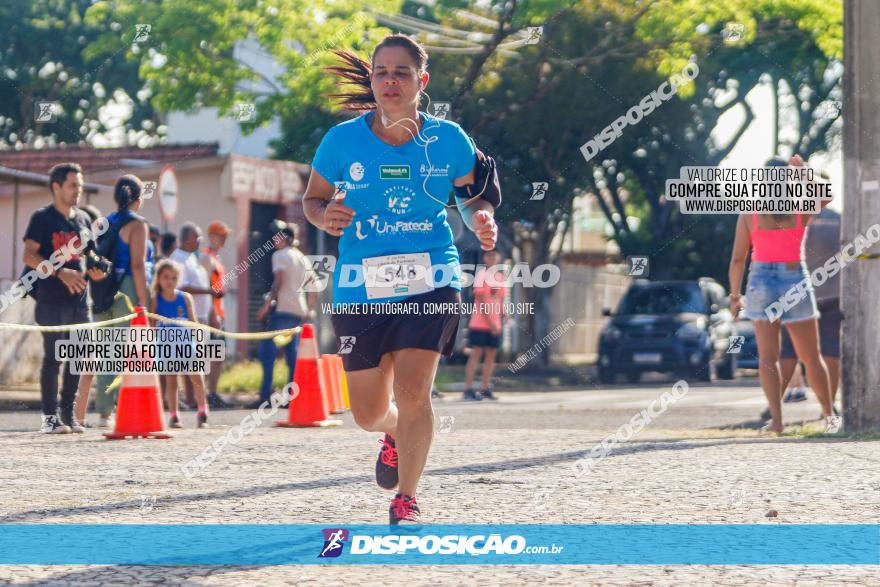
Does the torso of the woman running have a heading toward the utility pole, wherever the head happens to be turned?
no

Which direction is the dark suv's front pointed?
toward the camera

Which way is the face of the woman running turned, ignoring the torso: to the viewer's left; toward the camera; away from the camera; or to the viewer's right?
toward the camera

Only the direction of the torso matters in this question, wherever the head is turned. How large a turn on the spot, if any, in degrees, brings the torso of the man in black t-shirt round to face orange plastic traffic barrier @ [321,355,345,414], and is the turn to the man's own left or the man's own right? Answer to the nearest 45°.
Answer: approximately 90° to the man's own left

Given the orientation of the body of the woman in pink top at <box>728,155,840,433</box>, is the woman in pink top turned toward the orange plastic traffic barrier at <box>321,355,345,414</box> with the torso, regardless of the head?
no

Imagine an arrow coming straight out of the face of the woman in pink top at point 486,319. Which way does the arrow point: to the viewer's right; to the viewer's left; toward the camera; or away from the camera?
toward the camera

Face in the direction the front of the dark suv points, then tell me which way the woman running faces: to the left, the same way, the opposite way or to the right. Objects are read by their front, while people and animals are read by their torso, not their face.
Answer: the same way

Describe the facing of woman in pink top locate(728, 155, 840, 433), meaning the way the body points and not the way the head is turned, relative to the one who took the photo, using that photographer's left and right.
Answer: facing away from the viewer

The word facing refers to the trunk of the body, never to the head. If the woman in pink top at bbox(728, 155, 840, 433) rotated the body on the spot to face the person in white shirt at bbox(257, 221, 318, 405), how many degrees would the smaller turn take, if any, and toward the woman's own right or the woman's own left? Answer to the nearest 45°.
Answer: approximately 45° to the woman's own left
